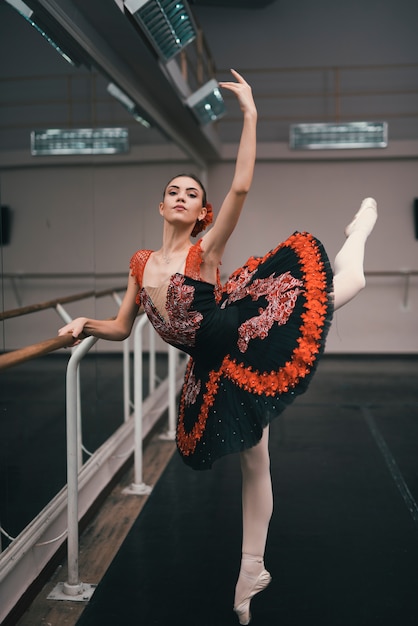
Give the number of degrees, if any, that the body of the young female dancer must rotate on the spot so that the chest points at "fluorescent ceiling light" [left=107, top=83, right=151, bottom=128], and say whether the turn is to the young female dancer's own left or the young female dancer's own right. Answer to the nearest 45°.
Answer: approximately 135° to the young female dancer's own right

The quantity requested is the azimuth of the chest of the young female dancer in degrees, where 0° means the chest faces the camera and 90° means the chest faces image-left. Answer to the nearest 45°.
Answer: approximately 45°

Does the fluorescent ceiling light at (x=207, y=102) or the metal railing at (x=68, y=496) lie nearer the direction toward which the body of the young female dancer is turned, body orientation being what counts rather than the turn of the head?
the metal railing

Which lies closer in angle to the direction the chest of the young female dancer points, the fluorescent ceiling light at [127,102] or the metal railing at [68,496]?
the metal railing

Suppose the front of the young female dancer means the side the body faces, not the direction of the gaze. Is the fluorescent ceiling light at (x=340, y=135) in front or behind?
behind
